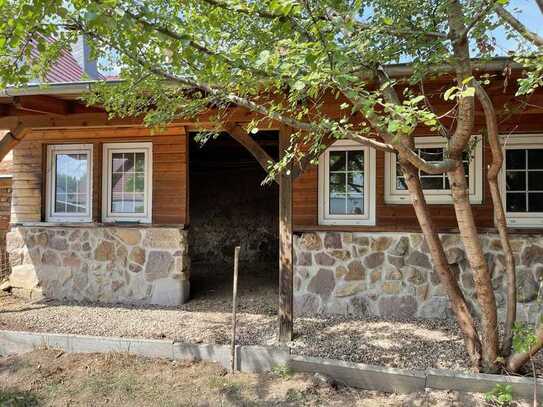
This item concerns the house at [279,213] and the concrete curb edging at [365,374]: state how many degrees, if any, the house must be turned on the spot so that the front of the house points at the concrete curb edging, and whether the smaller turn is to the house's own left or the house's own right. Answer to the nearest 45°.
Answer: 0° — it already faces it

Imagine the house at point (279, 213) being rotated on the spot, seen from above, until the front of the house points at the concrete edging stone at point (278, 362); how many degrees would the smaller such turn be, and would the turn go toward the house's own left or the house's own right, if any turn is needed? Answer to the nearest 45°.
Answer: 0° — it already faces it

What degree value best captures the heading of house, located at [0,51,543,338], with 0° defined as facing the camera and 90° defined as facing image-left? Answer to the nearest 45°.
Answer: approximately 0°

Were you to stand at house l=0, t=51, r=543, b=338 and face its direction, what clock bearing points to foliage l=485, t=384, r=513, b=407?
The foliage is roughly at 11 o'clock from the house.
